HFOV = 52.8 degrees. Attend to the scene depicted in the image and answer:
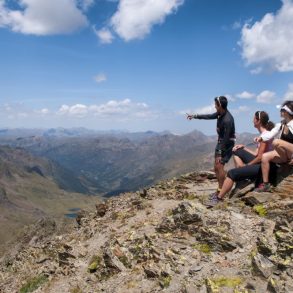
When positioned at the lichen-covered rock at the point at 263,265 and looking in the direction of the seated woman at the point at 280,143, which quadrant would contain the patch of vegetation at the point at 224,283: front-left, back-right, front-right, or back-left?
back-left

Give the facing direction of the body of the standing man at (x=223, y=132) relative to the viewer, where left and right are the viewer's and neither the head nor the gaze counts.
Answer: facing to the left of the viewer

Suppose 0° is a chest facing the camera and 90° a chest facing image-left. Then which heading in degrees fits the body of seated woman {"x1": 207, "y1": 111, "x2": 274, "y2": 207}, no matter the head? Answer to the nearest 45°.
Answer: approximately 90°

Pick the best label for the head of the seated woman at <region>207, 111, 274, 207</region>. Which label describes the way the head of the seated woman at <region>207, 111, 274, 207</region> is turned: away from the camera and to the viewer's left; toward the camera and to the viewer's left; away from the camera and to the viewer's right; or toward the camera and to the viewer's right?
away from the camera and to the viewer's left

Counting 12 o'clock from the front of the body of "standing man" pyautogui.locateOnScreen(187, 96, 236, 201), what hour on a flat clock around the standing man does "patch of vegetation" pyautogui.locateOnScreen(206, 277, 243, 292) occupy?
The patch of vegetation is roughly at 9 o'clock from the standing man.

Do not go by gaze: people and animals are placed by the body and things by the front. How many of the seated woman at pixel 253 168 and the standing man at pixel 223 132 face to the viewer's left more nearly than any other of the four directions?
2

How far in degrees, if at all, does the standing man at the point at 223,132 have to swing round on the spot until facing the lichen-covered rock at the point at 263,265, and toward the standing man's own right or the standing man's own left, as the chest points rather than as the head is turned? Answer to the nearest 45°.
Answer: approximately 90° to the standing man's own left
